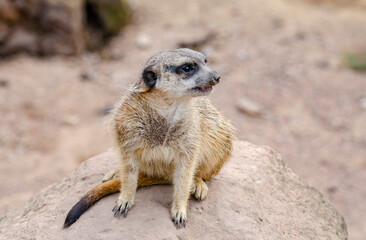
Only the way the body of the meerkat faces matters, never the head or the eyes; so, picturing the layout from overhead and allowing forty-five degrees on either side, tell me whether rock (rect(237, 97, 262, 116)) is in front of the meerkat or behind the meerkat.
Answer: behind

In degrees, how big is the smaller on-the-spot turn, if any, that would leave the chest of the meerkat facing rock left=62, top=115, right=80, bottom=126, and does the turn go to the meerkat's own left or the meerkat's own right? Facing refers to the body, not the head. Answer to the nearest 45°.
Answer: approximately 180°

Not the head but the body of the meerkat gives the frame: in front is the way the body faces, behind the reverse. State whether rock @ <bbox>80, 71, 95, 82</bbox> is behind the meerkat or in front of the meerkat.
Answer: behind

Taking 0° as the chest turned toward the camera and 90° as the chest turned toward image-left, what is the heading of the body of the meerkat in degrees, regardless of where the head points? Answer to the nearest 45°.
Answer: approximately 0°

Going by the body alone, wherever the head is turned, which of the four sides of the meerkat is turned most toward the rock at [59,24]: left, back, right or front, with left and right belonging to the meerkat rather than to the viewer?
back
